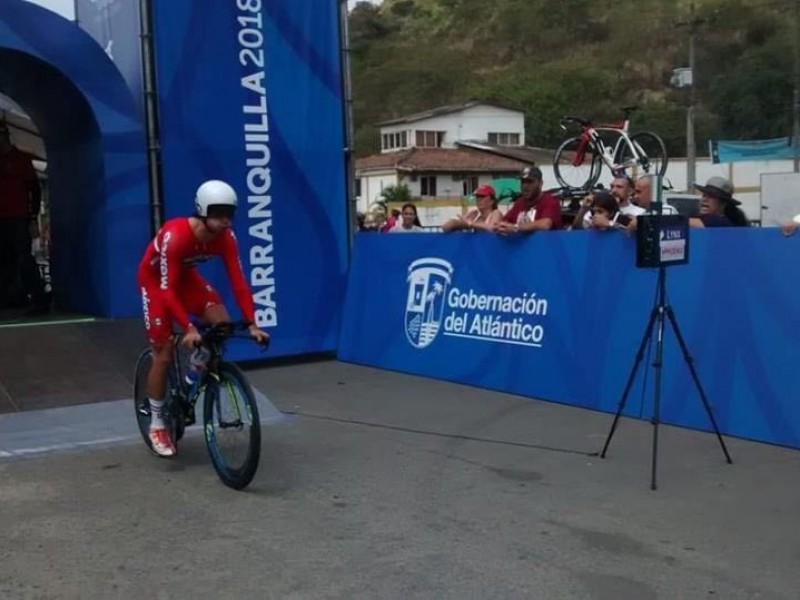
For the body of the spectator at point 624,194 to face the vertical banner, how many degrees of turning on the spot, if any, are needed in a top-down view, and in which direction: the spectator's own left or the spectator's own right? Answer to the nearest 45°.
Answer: approximately 45° to the spectator's own right

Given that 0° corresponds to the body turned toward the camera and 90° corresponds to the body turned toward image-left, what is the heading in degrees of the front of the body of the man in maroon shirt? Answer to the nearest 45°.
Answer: approximately 45°

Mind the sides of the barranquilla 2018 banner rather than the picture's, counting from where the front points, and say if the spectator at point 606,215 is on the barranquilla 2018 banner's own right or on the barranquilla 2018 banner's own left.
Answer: on the barranquilla 2018 banner's own left

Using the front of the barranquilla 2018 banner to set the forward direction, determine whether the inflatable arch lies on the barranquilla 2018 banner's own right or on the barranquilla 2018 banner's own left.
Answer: on the barranquilla 2018 banner's own right

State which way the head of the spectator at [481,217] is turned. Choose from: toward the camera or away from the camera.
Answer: toward the camera

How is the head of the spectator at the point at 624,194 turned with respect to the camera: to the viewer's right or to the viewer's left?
to the viewer's left

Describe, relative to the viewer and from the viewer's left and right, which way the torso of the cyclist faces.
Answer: facing the viewer and to the right of the viewer

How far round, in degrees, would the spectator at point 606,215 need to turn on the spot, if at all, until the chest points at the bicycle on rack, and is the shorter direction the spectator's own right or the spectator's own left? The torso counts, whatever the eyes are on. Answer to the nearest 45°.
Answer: approximately 135° to the spectator's own right

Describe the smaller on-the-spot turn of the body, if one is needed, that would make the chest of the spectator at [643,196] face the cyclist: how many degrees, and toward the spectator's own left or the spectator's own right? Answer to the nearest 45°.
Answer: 0° — they already face them

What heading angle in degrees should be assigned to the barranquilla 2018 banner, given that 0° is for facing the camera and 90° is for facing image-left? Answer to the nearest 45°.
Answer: approximately 0°

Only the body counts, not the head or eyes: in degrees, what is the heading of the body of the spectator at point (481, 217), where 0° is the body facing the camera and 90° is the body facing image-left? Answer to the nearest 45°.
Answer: approximately 45°

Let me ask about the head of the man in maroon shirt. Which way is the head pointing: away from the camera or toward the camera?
toward the camera

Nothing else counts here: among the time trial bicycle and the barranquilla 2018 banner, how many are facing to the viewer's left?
0

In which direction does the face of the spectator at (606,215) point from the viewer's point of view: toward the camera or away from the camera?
toward the camera

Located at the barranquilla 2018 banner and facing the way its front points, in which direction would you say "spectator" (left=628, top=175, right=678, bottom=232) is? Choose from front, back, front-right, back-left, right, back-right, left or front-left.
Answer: front-left

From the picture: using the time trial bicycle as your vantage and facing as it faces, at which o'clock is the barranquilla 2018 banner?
The barranquilla 2018 banner is roughly at 8 o'clock from the time trial bicycle.

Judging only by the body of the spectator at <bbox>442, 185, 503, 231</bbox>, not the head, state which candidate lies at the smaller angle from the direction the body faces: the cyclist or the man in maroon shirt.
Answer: the cyclist
